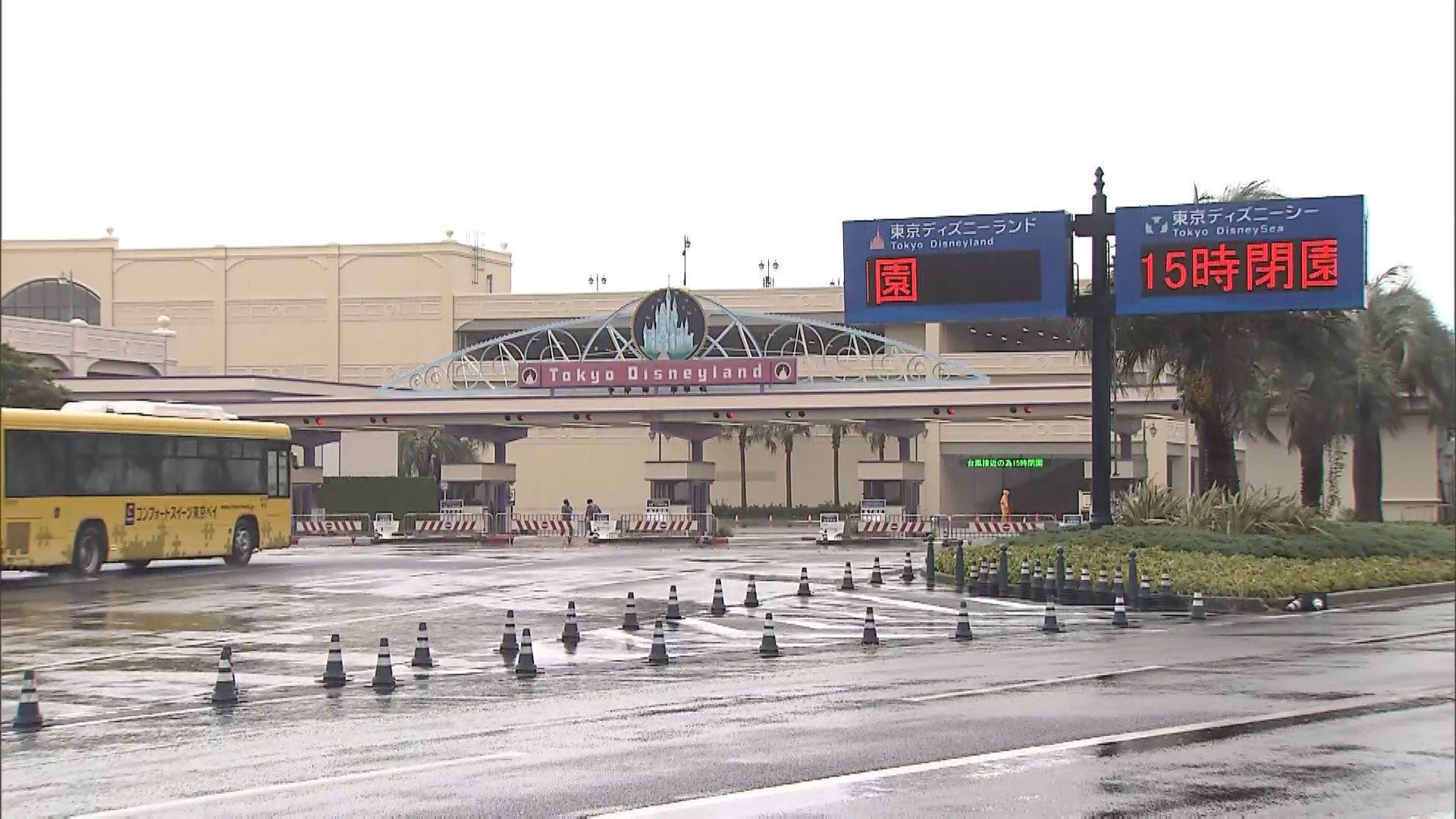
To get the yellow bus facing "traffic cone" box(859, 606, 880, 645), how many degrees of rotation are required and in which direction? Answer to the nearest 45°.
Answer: approximately 90° to its right

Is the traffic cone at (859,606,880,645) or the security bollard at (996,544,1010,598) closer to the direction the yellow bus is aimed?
the security bollard

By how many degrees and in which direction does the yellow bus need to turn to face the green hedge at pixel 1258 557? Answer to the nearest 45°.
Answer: approximately 45° to its right

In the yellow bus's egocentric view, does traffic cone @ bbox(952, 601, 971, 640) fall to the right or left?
on its right

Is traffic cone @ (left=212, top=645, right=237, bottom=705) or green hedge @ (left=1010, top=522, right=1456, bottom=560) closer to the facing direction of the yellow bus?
the green hedge

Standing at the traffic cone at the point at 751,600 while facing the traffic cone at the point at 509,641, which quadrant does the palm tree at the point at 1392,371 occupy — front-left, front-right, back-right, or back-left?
back-left

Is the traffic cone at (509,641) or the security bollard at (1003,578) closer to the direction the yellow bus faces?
the security bollard

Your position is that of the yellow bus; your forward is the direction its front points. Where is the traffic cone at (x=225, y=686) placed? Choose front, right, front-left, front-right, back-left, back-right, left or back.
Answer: back-right

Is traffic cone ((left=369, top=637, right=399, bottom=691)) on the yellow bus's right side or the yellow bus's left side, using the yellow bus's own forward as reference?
on its right

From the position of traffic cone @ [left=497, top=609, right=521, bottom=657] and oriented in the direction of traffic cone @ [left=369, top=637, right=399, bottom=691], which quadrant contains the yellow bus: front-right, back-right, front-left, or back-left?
back-right

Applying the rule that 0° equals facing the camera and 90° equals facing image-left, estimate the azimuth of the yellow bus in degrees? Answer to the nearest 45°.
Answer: approximately 225°

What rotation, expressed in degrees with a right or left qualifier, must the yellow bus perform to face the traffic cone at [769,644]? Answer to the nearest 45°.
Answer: approximately 90° to its right

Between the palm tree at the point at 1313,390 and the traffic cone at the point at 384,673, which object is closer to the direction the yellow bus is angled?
the palm tree
